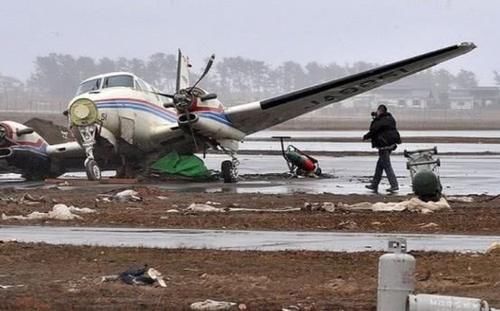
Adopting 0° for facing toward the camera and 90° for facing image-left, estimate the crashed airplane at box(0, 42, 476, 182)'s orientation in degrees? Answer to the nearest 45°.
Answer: approximately 45°

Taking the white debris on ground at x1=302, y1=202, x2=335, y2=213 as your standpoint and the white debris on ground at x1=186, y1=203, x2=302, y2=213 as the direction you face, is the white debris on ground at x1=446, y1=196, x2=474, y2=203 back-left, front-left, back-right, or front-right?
back-right

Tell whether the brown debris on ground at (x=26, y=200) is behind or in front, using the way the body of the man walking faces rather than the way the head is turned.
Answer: in front

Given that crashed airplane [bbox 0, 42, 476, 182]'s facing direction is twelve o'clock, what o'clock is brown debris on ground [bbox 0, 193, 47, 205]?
The brown debris on ground is roughly at 11 o'clock from the crashed airplane.

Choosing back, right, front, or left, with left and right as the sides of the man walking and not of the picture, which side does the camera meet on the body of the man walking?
left

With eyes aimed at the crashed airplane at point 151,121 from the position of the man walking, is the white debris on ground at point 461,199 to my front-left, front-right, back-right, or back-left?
back-left

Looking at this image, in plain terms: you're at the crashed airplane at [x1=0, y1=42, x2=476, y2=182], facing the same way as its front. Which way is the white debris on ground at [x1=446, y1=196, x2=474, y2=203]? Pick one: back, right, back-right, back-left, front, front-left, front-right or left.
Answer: left

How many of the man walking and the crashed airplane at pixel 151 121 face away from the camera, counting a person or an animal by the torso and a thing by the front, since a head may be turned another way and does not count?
0

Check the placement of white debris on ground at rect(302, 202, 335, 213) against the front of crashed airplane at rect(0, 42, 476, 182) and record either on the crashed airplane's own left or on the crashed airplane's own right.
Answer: on the crashed airplane's own left

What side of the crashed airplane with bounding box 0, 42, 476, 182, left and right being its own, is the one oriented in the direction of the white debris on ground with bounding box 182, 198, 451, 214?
left
